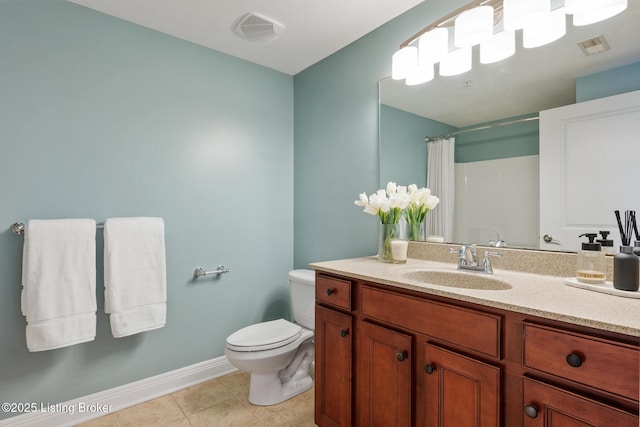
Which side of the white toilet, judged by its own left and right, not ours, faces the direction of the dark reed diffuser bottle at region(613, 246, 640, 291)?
left

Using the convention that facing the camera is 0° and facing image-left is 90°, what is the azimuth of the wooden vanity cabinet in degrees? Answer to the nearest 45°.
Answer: approximately 45°

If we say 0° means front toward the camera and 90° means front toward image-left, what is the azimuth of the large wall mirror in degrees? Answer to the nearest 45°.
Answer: approximately 45°

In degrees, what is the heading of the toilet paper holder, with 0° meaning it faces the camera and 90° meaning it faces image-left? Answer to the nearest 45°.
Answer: approximately 315°

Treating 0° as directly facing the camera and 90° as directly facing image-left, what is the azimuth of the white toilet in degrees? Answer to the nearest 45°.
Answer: approximately 45°
